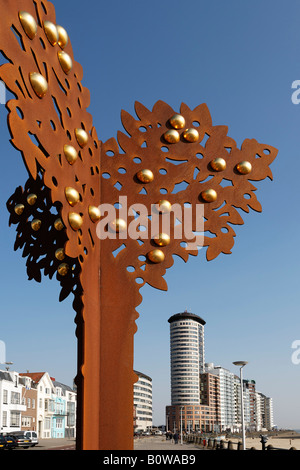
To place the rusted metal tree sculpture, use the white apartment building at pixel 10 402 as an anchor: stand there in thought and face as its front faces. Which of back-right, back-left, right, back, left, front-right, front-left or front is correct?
front-right
